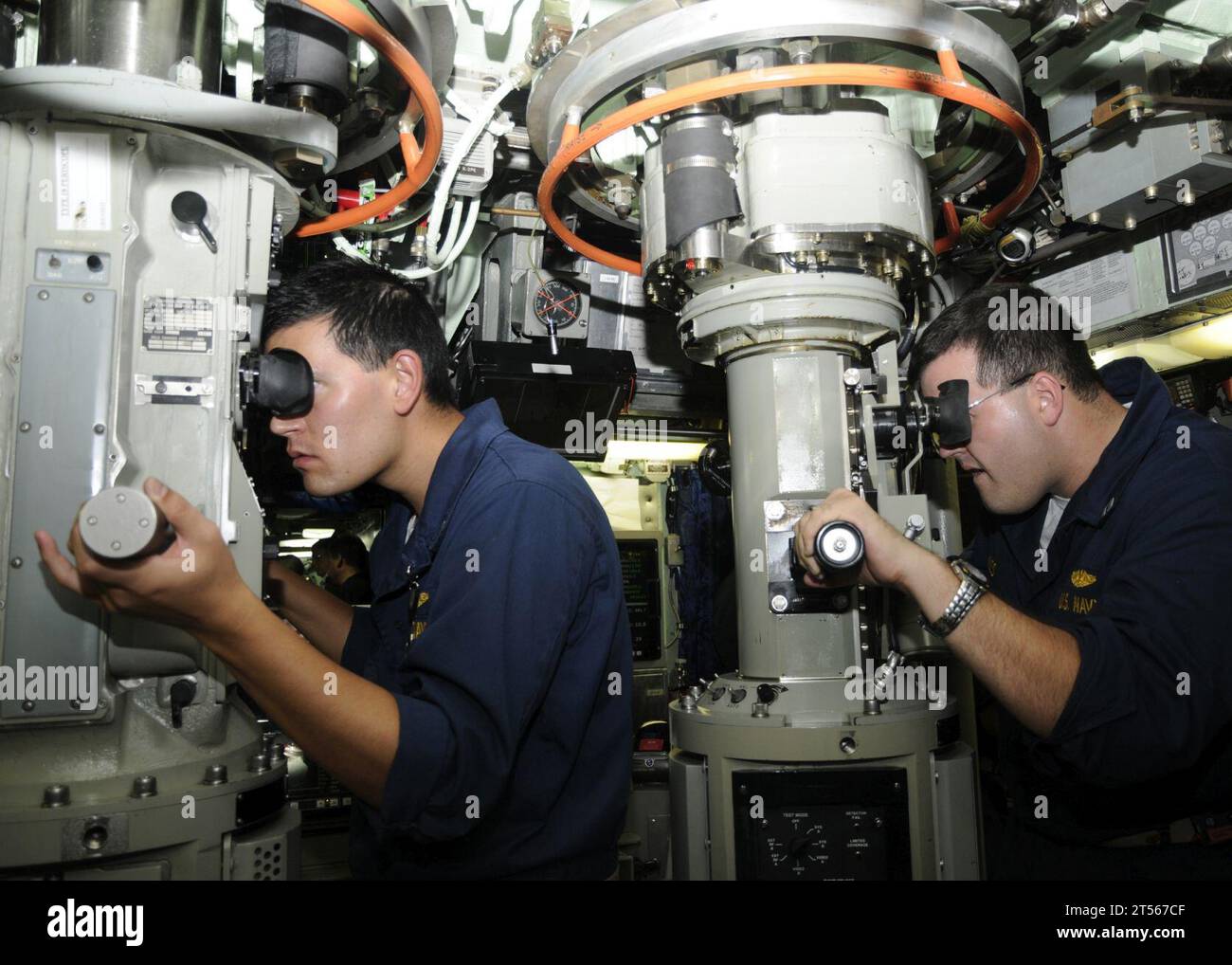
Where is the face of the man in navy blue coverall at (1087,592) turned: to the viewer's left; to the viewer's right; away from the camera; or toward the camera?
to the viewer's left

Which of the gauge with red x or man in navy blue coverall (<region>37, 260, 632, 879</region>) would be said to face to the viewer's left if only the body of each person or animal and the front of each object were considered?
the man in navy blue coverall

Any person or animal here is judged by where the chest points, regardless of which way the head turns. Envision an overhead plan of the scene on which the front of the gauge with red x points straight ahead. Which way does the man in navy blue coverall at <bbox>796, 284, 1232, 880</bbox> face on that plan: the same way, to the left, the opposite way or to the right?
to the right

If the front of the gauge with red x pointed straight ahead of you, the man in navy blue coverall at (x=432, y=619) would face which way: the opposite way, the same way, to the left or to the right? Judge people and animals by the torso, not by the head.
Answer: to the right

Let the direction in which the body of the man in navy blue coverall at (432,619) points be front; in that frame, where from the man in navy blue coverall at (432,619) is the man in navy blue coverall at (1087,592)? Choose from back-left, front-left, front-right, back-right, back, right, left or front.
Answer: back

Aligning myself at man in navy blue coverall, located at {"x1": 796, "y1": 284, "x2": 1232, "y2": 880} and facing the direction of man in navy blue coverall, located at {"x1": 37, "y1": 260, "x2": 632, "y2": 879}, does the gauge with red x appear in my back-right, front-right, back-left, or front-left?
front-right

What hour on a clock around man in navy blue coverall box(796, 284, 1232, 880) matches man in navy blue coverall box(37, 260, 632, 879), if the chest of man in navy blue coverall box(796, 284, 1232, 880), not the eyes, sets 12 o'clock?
man in navy blue coverall box(37, 260, 632, 879) is roughly at 12 o'clock from man in navy blue coverall box(796, 284, 1232, 880).

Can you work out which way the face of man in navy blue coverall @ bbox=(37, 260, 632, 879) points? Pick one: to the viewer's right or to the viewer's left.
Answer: to the viewer's left

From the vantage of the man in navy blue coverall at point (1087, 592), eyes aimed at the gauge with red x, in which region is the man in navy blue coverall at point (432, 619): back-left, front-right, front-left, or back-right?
front-left

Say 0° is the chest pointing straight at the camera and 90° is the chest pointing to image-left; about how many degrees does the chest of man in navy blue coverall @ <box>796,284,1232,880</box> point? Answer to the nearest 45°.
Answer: approximately 45°

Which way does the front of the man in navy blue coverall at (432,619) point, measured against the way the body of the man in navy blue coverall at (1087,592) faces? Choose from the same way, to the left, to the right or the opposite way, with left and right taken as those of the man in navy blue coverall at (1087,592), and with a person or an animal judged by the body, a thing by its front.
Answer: the same way

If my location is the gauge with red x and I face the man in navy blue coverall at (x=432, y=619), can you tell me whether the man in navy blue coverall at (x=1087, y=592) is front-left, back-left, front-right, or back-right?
front-left

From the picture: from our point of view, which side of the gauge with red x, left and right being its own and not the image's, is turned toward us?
front

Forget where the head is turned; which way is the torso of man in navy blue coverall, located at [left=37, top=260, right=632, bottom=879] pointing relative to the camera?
to the viewer's left

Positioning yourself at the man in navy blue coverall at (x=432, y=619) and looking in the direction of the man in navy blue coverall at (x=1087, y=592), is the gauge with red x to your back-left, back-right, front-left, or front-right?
front-left

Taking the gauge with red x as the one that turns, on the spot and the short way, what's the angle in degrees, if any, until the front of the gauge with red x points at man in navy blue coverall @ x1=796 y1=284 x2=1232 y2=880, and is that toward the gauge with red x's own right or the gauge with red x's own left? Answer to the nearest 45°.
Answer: approximately 45° to the gauge with red x's own left
